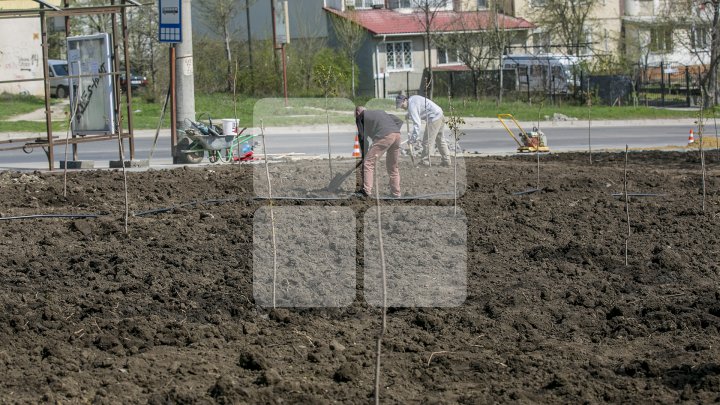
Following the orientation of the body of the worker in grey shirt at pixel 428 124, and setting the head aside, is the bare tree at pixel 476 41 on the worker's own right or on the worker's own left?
on the worker's own right

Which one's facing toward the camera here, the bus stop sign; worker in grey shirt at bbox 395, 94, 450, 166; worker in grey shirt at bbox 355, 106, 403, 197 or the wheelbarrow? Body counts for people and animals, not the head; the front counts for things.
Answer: the bus stop sign

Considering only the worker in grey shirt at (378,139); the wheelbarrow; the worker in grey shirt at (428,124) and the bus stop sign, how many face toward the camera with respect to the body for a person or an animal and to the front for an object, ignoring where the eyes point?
1

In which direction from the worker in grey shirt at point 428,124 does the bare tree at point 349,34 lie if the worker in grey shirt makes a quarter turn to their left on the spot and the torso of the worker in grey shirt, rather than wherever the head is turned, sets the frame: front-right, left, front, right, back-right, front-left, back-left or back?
back

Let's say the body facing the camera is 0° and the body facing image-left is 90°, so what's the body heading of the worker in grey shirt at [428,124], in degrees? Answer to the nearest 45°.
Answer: approximately 90°

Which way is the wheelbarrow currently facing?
to the viewer's left

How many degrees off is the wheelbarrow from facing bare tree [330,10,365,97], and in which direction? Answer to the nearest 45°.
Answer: approximately 90° to its right

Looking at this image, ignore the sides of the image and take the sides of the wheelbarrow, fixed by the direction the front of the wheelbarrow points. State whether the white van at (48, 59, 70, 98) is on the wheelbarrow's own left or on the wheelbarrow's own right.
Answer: on the wheelbarrow's own right
